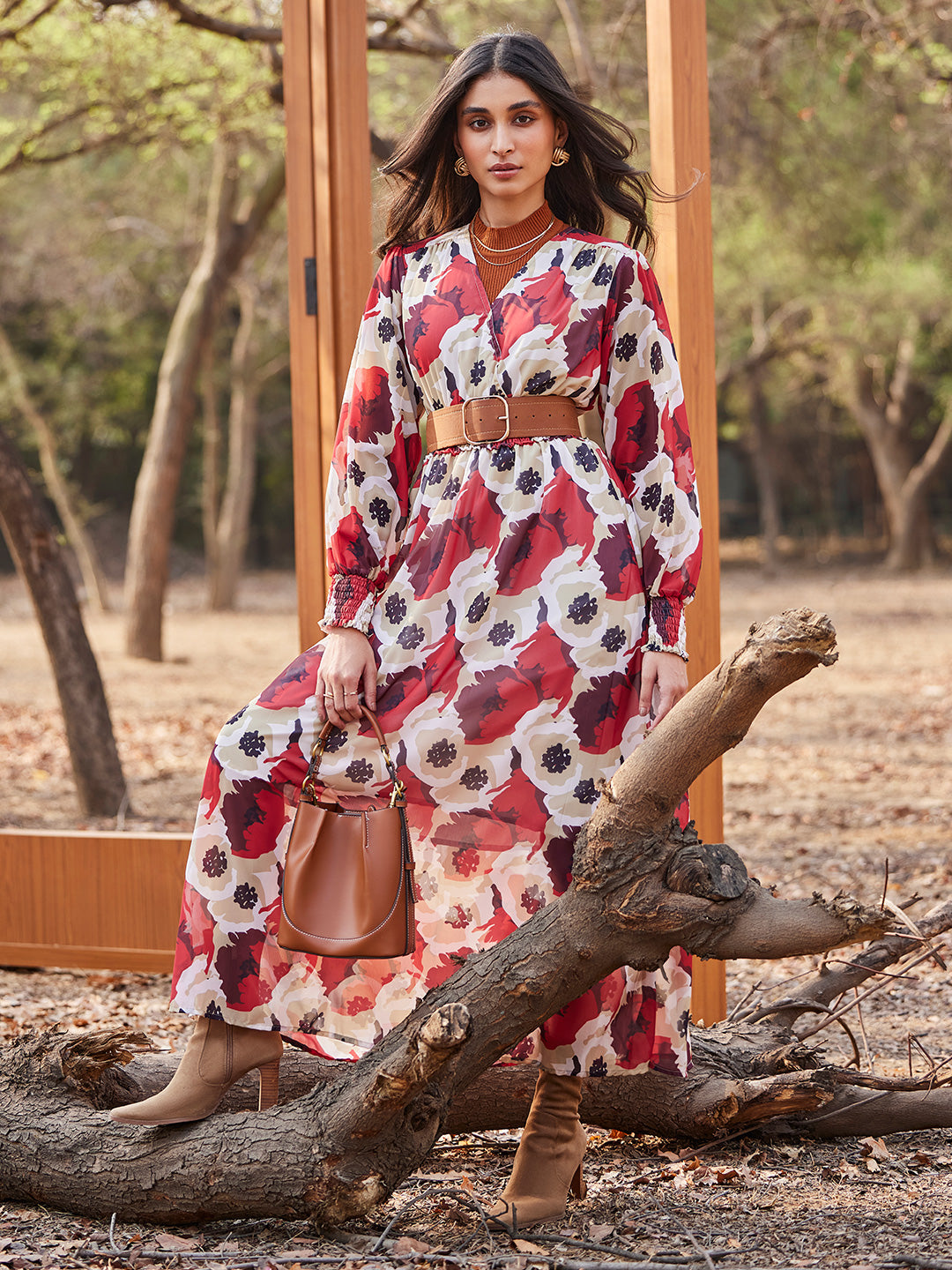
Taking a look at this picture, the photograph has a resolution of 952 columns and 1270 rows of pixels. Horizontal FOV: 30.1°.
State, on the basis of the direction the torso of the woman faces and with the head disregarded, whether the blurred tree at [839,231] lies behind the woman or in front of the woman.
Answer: behind

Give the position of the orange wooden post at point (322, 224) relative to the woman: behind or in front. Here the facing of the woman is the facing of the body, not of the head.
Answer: behind

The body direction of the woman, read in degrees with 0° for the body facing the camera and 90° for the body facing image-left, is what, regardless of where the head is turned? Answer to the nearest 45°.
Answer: approximately 0°

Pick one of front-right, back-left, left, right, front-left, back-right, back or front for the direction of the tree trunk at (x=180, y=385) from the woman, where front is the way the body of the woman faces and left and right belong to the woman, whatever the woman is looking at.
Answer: back

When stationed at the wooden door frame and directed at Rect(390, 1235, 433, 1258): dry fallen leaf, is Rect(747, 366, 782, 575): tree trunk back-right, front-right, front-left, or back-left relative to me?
back-left

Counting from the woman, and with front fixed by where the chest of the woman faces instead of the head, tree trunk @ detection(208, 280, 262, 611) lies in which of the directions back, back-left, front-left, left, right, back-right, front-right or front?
back
